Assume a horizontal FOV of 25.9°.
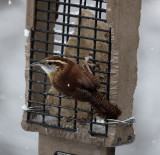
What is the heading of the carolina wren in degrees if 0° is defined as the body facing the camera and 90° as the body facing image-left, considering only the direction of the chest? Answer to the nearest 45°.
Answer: approximately 90°
